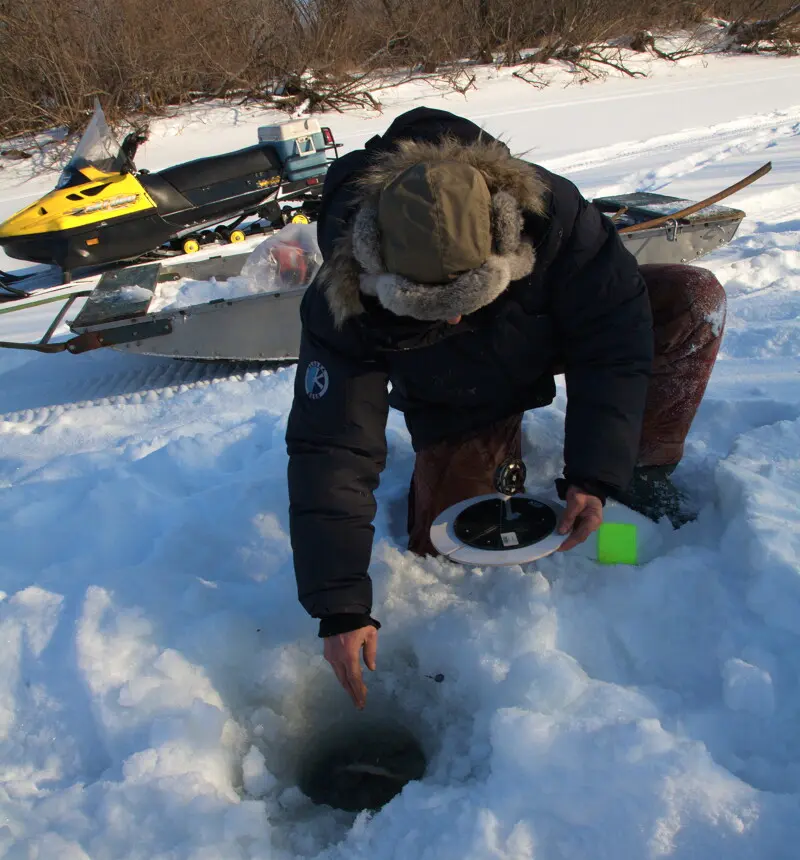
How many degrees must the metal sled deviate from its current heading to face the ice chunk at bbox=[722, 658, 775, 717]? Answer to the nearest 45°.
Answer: approximately 135° to its left

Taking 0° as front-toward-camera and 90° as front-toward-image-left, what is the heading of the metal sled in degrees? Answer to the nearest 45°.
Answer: approximately 90°

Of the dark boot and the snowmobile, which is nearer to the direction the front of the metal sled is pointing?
the snowmobile

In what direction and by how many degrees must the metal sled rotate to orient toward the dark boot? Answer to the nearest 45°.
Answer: approximately 135° to its left
